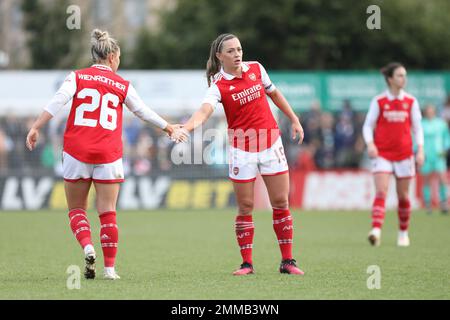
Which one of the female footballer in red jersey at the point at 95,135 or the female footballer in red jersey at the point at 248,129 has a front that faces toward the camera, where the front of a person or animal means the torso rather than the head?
the female footballer in red jersey at the point at 248,129

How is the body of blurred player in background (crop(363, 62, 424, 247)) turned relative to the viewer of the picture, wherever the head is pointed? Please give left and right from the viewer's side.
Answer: facing the viewer

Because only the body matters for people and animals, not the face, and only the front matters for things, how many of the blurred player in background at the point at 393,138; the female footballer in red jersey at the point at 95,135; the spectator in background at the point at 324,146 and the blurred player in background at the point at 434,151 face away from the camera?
1

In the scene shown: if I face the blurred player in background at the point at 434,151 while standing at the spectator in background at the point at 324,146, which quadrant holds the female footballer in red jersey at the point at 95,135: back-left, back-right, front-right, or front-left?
front-right

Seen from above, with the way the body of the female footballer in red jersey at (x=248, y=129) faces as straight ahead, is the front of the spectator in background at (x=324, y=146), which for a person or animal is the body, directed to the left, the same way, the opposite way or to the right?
the same way

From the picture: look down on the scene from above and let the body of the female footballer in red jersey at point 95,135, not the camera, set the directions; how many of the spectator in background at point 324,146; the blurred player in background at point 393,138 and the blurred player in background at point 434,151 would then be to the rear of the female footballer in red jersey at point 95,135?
0

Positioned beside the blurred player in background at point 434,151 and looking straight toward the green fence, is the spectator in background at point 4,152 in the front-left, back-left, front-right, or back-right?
front-left

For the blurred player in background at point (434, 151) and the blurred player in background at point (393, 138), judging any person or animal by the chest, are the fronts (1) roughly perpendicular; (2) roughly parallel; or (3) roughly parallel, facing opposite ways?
roughly parallel

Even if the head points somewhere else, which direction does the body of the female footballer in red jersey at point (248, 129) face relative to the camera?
toward the camera

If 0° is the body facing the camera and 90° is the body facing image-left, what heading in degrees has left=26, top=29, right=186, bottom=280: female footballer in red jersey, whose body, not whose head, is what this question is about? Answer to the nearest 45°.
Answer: approximately 180°

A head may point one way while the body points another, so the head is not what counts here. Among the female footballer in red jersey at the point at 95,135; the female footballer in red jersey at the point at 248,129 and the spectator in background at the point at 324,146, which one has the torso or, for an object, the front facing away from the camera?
the female footballer in red jersey at the point at 95,135

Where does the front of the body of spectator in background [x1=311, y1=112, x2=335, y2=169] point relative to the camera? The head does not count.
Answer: toward the camera

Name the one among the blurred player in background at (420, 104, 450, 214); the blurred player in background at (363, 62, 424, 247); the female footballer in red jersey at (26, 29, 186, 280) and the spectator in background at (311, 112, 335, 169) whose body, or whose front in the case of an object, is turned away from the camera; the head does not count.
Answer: the female footballer in red jersey

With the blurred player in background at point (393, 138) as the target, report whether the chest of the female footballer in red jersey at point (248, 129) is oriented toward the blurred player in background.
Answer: no

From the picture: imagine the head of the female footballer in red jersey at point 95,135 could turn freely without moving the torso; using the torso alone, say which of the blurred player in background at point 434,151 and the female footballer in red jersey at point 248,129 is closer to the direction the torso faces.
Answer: the blurred player in background
